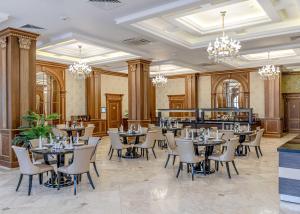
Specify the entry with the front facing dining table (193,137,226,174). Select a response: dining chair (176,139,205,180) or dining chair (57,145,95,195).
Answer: dining chair (176,139,205,180)

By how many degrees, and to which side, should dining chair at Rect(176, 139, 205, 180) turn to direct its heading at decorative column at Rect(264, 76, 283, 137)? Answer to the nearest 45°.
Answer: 0° — it already faces it

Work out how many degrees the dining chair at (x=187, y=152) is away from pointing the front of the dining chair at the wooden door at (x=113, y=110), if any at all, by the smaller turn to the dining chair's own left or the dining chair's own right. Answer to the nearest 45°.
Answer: approximately 90° to the dining chair's own left

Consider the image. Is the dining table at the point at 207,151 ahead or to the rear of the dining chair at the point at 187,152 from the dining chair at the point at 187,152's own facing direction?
ahead

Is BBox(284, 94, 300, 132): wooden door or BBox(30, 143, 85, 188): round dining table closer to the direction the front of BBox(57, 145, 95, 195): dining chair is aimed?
the round dining table

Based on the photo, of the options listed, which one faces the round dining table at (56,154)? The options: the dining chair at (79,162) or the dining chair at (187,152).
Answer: the dining chair at (79,162)

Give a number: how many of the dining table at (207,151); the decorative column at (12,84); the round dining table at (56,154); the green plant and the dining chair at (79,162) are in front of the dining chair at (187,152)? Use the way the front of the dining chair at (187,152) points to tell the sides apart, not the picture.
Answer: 1

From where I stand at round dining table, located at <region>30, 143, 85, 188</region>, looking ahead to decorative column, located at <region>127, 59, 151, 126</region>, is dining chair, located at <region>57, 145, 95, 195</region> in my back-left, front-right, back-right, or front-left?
back-right

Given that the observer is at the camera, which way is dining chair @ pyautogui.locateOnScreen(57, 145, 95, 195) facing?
facing away from the viewer and to the left of the viewer

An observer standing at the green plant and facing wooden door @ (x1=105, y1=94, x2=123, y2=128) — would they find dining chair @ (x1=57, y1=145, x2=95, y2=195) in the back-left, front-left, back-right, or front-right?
back-right

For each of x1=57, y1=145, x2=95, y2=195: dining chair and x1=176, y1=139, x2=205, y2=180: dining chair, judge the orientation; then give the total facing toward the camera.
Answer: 0

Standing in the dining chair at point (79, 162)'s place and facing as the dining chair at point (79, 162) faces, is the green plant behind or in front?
in front

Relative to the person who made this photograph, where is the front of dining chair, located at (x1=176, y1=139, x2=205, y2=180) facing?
facing away from the viewer and to the right of the viewer

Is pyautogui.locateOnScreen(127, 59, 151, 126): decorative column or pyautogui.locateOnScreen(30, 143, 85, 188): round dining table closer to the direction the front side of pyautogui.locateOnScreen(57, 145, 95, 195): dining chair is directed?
the round dining table
